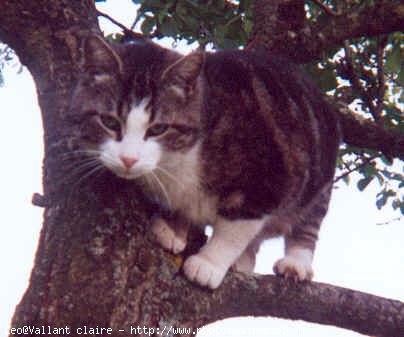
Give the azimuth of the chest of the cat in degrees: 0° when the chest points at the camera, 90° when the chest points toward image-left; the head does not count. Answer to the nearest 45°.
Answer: approximately 45°
